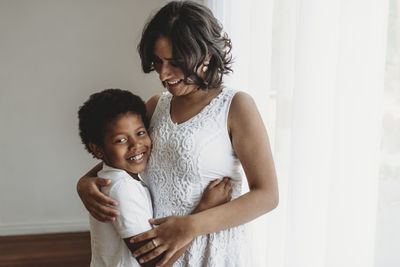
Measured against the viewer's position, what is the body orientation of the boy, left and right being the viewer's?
facing to the right of the viewer

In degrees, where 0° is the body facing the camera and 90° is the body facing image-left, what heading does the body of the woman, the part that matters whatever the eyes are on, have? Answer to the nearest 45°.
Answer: approximately 45°
